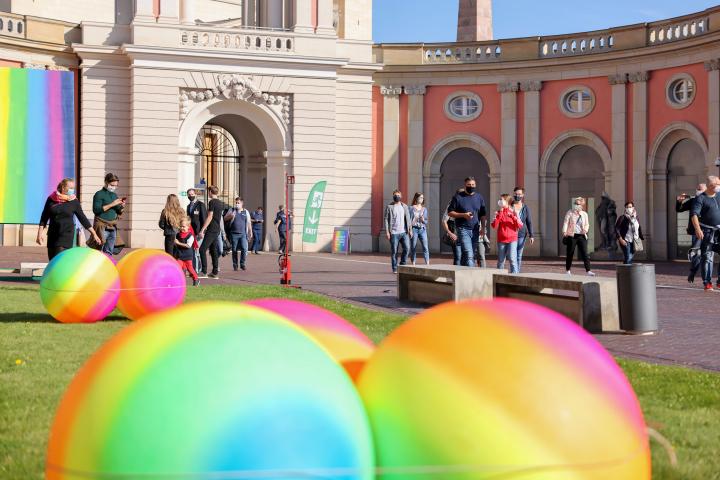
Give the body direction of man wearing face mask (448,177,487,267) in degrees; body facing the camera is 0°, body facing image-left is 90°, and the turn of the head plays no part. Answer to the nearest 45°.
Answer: approximately 0°

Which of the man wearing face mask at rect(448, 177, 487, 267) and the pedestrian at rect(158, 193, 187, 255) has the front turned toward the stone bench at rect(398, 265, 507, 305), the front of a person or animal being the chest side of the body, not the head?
the man wearing face mask

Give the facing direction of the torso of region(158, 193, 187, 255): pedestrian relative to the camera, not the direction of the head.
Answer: away from the camera

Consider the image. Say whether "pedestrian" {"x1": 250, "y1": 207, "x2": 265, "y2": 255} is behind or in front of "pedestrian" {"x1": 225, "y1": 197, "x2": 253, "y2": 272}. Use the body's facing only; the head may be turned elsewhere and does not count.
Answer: behind

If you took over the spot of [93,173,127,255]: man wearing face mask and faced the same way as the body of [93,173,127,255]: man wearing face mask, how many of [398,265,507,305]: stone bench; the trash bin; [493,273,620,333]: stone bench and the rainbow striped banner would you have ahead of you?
3

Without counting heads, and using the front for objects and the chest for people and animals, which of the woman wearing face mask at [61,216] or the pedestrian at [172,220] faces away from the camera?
the pedestrian

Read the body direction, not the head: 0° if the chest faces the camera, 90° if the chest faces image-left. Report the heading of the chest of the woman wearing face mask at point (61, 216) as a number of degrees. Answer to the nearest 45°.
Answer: approximately 315°

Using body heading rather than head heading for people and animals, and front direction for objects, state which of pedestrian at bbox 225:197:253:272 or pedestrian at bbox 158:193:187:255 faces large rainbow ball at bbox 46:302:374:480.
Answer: pedestrian at bbox 225:197:253:272
